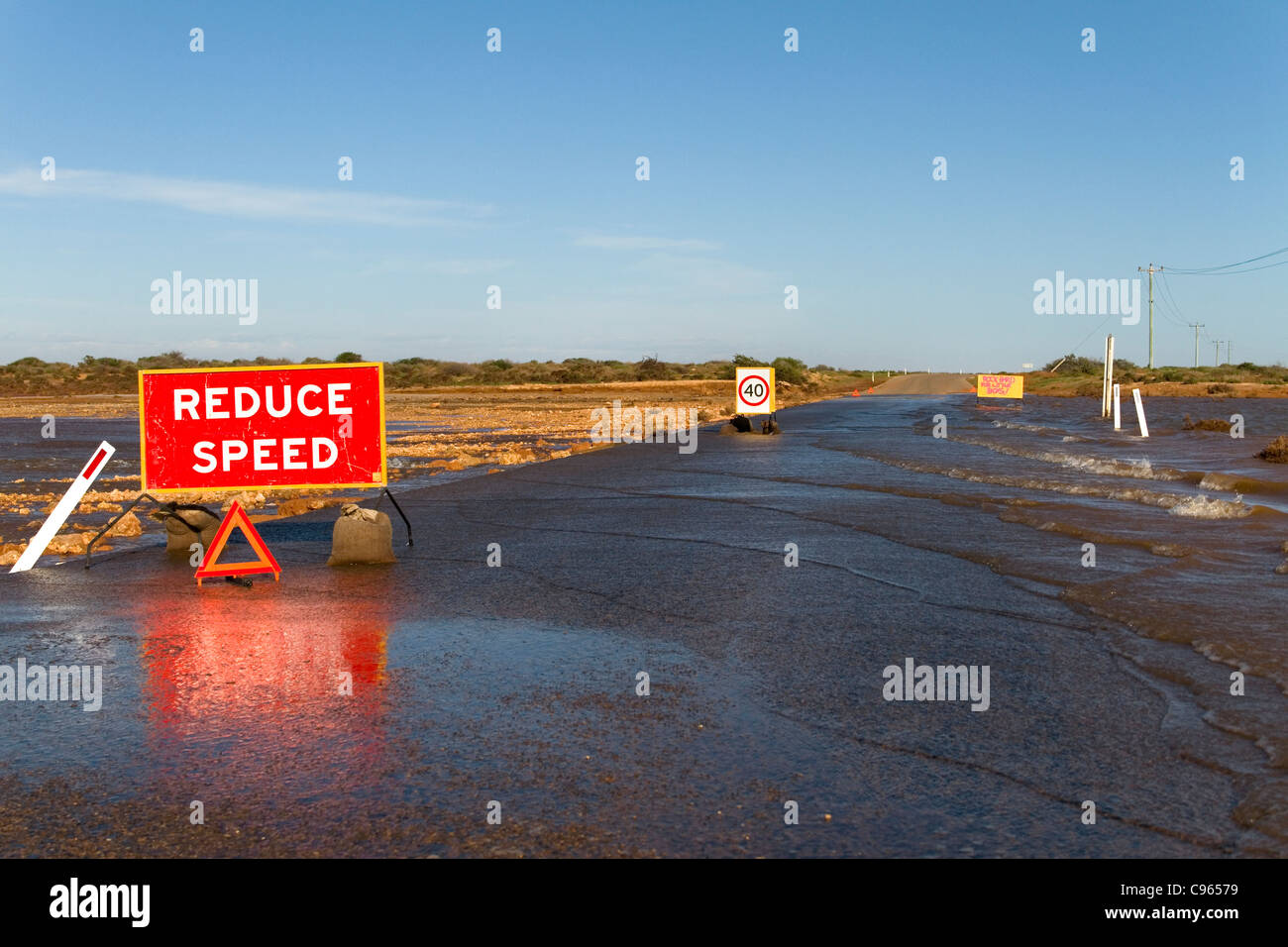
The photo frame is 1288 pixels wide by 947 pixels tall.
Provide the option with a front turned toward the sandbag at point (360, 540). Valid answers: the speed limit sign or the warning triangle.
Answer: the speed limit sign

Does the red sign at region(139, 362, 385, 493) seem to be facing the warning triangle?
yes

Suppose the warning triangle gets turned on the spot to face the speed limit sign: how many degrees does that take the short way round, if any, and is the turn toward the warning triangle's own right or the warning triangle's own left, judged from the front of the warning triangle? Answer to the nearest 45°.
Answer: approximately 135° to the warning triangle's own left

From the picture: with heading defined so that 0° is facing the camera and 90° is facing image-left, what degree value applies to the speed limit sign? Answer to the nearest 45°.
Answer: approximately 0°

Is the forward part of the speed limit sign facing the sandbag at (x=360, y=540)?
yes

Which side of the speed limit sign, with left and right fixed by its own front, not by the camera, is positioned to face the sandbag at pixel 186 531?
front
